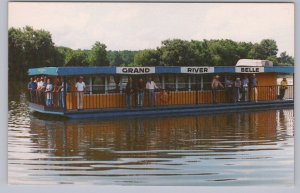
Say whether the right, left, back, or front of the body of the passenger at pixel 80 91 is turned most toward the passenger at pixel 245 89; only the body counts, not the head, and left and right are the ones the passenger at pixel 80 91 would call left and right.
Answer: left

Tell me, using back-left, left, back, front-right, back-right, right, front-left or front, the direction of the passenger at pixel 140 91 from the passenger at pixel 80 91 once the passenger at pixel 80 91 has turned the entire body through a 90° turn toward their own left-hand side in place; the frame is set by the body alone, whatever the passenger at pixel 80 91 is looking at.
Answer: front

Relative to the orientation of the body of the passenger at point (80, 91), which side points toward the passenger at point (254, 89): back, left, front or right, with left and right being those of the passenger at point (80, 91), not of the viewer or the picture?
left

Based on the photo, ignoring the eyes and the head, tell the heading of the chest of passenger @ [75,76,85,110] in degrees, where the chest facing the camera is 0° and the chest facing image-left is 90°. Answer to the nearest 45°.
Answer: approximately 0°

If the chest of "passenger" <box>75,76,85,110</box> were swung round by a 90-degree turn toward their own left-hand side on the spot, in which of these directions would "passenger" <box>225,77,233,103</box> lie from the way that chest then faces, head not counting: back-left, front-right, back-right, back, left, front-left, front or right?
front
